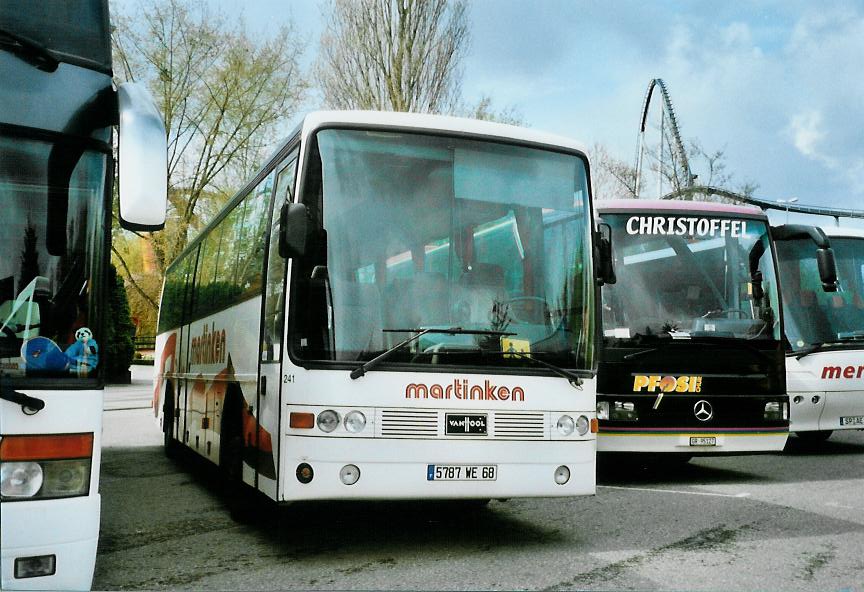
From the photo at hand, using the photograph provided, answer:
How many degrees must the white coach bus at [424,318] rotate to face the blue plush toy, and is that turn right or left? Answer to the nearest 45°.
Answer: approximately 90° to its right

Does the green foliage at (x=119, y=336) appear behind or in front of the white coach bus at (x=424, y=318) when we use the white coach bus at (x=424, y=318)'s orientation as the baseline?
behind

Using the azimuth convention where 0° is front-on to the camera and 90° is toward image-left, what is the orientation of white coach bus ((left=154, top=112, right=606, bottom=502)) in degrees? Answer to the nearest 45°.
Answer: approximately 315°

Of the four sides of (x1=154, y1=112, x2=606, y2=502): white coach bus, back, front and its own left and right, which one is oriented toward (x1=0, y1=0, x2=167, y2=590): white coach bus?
right

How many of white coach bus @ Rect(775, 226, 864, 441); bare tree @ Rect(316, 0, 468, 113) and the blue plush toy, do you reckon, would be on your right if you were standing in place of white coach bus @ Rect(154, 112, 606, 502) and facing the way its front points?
1

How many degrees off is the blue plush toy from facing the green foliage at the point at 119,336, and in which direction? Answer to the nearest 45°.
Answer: approximately 180°

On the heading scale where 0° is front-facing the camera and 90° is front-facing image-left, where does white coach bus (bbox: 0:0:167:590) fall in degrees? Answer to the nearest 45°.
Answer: approximately 0°

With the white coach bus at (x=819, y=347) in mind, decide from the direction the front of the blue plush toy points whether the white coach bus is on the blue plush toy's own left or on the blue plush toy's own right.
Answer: on the blue plush toy's own left

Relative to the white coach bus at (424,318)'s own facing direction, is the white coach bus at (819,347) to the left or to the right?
on its left

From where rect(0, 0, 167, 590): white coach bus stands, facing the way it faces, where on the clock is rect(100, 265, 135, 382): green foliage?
The green foliage is roughly at 6 o'clock from the white coach bus.
